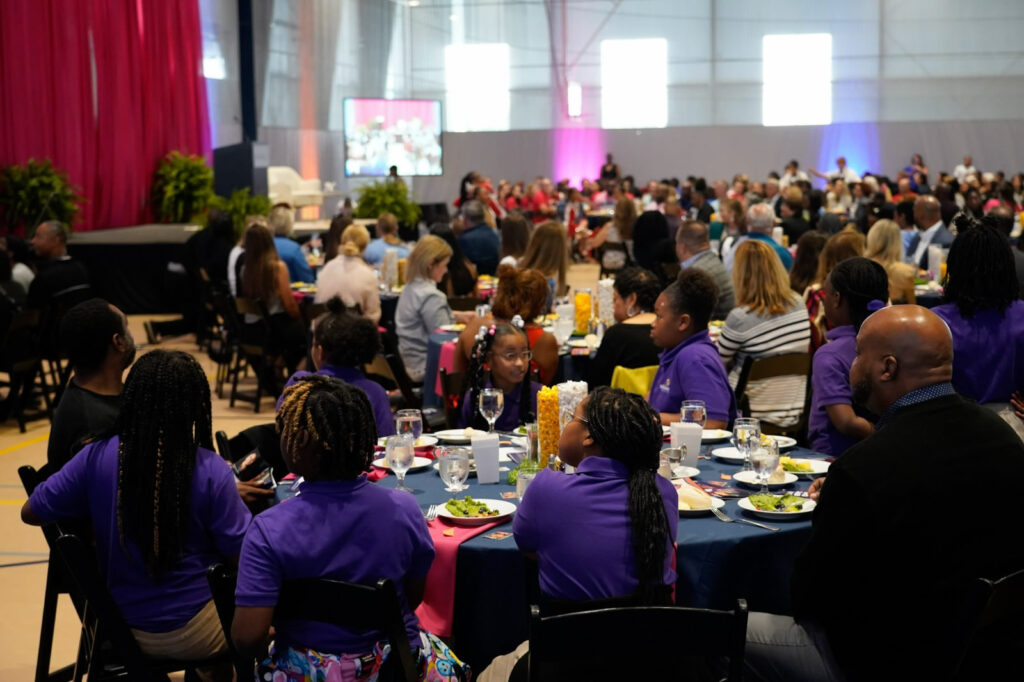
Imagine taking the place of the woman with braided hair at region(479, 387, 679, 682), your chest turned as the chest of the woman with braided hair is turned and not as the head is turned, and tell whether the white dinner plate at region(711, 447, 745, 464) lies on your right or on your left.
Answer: on your right

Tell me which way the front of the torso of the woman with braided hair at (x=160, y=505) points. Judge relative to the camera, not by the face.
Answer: away from the camera

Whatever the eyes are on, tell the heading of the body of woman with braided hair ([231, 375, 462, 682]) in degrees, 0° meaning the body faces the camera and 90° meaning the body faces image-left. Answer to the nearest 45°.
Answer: approximately 180°

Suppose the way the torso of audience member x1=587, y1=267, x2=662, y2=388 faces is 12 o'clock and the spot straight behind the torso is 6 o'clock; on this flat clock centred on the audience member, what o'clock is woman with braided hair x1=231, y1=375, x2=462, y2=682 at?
The woman with braided hair is roughly at 8 o'clock from the audience member.

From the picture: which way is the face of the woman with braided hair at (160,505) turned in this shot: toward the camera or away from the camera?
away from the camera

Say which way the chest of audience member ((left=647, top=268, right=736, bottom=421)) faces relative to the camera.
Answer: to the viewer's left

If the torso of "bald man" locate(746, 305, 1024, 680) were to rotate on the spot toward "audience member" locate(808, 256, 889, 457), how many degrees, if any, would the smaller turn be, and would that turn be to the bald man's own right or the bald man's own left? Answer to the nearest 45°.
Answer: approximately 45° to the bald man's own right

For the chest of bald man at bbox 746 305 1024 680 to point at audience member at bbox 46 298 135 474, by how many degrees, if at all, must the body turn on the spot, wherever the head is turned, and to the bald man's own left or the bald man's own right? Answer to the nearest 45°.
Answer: approximately 45° to the bald man's own left

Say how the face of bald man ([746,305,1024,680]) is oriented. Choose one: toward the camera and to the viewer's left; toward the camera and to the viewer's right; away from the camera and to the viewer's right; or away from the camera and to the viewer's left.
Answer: away from the camera and to the viewer's left

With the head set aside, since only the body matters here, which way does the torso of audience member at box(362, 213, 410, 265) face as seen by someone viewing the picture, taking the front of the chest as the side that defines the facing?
away from the camera

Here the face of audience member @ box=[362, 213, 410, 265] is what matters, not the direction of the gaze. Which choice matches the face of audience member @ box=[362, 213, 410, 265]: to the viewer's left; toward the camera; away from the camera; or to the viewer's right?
away from the camera
